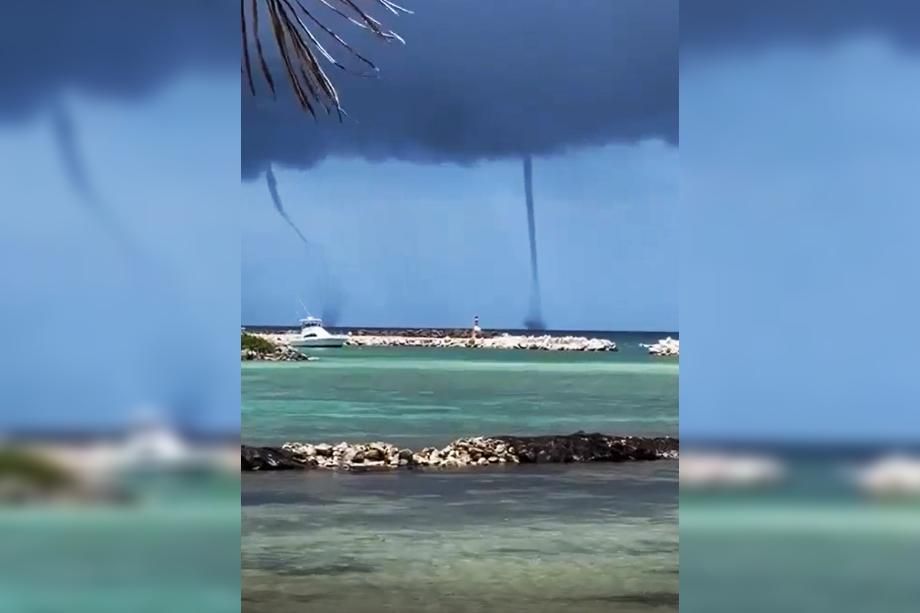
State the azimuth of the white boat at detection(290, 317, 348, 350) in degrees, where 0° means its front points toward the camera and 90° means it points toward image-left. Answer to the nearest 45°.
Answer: approximately 270°

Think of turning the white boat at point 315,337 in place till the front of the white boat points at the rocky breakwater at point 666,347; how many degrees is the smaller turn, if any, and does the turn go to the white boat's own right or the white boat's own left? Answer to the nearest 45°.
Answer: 0° — it already faces it
